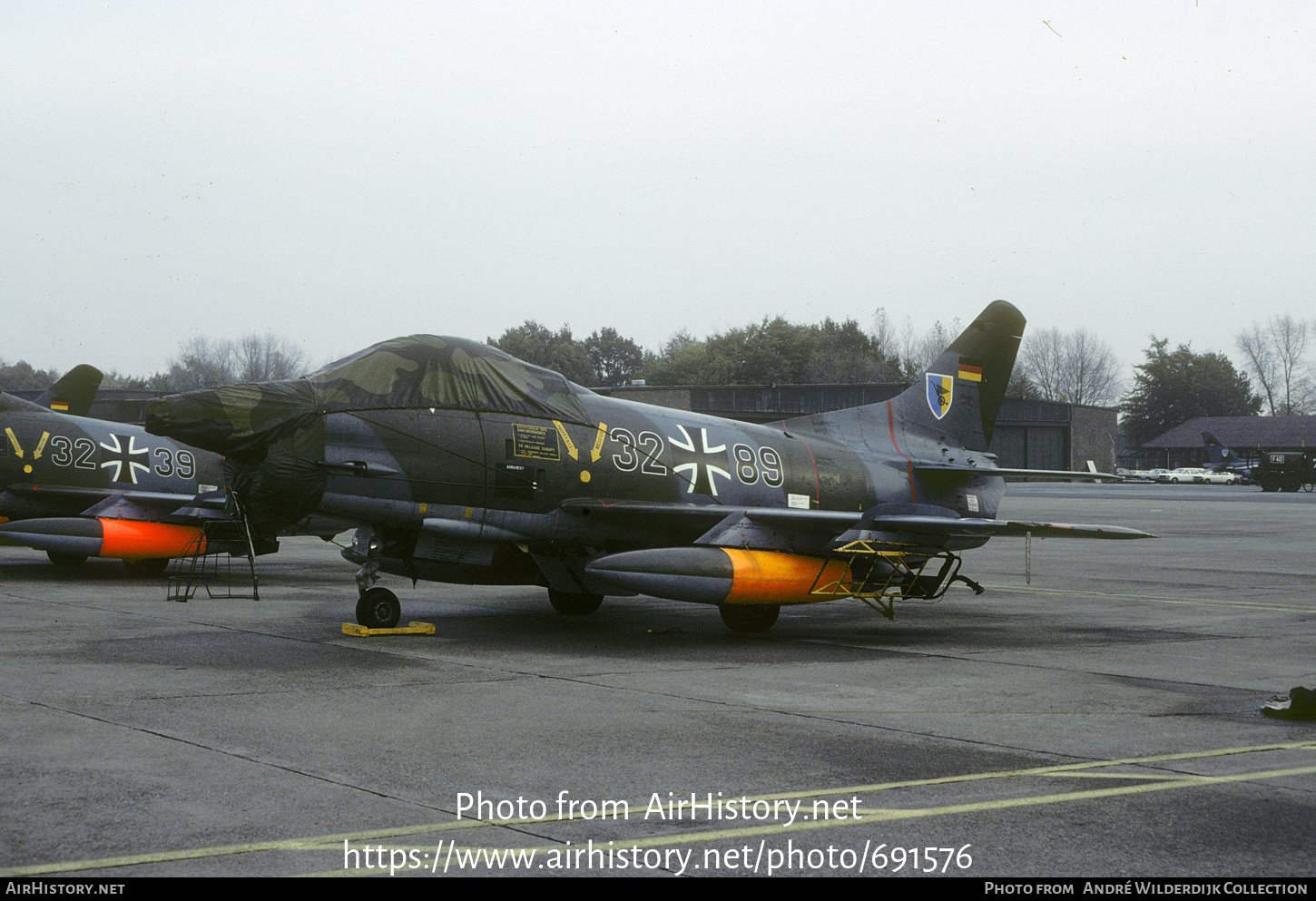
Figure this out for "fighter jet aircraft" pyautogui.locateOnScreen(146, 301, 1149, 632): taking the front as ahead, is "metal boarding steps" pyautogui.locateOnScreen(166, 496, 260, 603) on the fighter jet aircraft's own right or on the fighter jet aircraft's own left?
on the fighter jet aircraft's own right

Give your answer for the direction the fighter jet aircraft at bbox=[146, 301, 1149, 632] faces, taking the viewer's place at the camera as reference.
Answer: facing the viewer and to the left of the viewer

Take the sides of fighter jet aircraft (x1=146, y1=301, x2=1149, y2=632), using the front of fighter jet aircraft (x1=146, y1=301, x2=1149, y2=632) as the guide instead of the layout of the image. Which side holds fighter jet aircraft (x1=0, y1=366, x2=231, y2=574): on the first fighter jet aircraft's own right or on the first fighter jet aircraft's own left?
on the first fighter jet aircraft's own right
